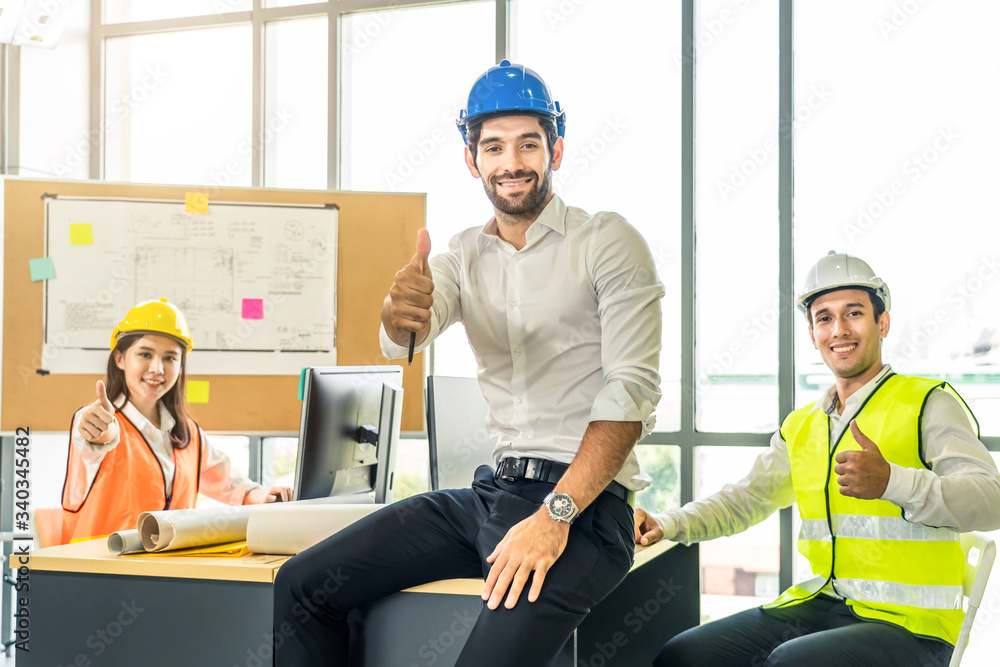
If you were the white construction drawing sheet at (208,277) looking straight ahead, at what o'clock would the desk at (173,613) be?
The desk is roughly at 12 o'clock from the white construction drawing sheet.

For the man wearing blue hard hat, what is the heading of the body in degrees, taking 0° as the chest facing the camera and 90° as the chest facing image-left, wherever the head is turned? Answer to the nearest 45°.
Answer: approximately 45°

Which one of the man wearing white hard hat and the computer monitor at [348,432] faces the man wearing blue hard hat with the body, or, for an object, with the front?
the man wearing white hard hat
